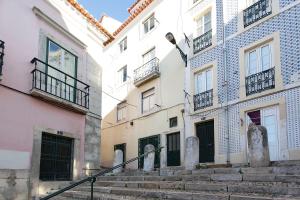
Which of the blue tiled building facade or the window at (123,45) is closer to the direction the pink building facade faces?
the blue tiled building facade

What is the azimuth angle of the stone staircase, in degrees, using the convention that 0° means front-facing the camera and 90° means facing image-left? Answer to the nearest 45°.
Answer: approximately 0°

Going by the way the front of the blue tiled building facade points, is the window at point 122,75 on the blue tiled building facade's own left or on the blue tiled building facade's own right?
on the blue tiled building facade's own right

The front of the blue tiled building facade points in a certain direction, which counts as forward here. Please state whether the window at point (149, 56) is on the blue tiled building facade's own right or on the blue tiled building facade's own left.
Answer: on the blue tiled building facade's own right

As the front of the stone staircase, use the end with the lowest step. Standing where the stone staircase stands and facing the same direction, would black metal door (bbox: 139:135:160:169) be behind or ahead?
behind

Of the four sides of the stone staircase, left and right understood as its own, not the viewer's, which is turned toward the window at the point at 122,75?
back

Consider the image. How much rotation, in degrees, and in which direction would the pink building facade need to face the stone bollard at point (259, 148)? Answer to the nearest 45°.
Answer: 0° — it already faces it

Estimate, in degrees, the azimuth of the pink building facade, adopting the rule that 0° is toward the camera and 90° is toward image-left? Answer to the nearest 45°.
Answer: approximately 315°

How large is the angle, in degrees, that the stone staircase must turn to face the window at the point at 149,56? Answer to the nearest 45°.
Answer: approximately 180°
